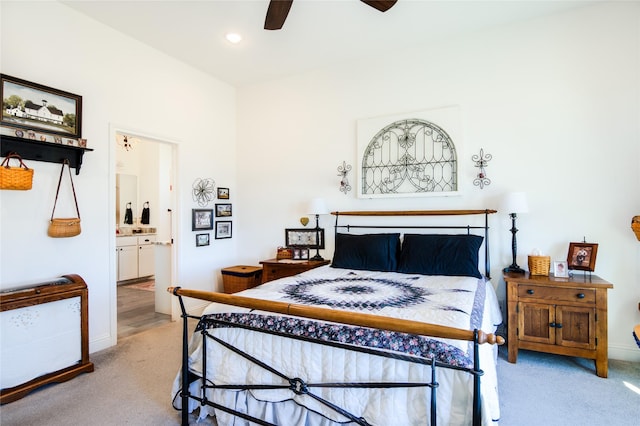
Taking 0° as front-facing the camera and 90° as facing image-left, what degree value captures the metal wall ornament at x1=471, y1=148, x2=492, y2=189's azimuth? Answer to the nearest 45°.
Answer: approximately 0°

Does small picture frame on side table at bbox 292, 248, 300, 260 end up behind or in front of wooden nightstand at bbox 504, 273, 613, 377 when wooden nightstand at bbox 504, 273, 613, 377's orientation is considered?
in front

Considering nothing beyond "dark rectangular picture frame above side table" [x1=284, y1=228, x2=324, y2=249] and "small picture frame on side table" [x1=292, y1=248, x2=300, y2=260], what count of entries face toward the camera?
2

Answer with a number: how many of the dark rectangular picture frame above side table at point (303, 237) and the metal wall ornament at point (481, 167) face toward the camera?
2

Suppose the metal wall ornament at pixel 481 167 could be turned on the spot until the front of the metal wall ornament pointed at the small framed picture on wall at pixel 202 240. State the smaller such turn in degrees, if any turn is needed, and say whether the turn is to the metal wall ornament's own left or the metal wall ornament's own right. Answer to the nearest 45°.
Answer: approximately 90° to the metal wall ornament's own right

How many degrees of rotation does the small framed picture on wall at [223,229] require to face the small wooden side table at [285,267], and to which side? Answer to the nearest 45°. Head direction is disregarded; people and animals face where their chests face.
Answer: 0° — it already faces it

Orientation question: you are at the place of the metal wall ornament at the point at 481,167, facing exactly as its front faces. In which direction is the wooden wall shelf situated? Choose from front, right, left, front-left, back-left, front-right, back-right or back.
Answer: front-right

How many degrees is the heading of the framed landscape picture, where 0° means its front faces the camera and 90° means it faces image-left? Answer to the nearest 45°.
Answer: approximately 315°

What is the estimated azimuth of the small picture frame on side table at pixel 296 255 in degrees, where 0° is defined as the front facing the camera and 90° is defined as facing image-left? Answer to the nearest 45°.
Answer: approximately 0°

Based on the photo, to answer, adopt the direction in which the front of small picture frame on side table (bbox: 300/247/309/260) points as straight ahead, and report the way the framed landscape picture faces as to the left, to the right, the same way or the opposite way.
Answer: to the left

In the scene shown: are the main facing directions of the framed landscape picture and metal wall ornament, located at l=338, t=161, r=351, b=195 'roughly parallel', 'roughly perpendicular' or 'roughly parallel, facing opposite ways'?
roughly perpendicular
